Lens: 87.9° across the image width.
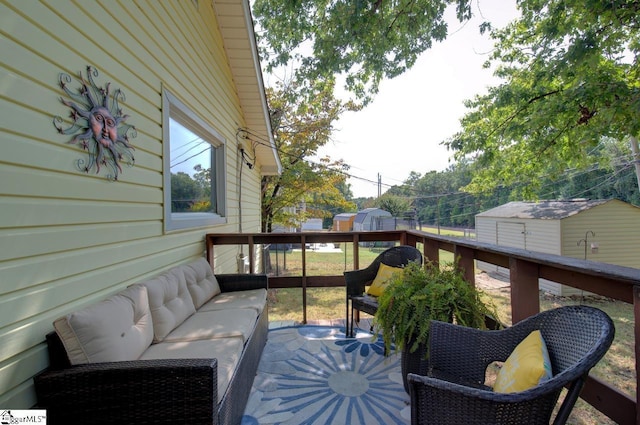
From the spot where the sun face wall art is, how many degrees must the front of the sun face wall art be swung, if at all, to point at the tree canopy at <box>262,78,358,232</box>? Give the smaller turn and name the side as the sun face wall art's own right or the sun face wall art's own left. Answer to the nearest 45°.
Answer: approximately 90° to the sun face wall art's own left

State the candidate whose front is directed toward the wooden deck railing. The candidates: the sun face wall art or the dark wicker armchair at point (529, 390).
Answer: the sun face wall art

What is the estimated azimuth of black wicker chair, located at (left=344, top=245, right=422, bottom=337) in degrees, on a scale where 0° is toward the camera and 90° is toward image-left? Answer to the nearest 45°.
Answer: approximately 45°

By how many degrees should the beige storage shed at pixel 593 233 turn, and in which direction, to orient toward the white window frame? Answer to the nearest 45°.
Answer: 0° — it already faces it

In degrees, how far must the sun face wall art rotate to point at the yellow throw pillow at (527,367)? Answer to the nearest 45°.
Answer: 0° — it already faces it

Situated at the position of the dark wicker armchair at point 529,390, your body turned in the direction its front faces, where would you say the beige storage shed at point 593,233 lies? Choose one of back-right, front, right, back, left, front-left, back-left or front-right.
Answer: right

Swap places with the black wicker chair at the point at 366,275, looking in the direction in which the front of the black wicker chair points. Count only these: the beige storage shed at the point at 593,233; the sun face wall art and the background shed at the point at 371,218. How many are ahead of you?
1

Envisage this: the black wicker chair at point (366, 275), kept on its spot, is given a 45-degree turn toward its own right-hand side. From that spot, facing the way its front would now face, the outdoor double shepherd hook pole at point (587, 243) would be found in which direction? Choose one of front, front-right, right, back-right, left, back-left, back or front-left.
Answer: back-right

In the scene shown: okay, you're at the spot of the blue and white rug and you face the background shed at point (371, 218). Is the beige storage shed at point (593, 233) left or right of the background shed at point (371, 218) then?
right

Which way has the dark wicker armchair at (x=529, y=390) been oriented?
to the viewer's left
